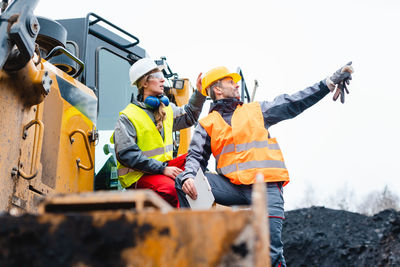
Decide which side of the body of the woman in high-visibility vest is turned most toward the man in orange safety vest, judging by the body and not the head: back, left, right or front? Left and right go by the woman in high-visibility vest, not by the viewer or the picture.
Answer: front

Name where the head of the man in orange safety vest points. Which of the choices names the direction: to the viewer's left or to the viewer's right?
to the viewer's right

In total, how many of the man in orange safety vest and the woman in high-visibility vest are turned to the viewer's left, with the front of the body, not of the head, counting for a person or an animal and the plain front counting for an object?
0

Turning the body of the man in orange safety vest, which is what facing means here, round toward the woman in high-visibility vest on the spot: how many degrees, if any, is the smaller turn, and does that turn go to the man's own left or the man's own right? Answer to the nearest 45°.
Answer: approximately 90° to the man's own right

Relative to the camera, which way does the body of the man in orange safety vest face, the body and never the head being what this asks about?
toward the camera

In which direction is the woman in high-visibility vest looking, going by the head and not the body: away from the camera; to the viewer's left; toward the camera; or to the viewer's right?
to the viewer's right

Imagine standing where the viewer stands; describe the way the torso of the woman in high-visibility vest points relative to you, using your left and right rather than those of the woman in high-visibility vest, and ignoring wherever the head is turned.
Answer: facing the viewer and to the right of the viewer
